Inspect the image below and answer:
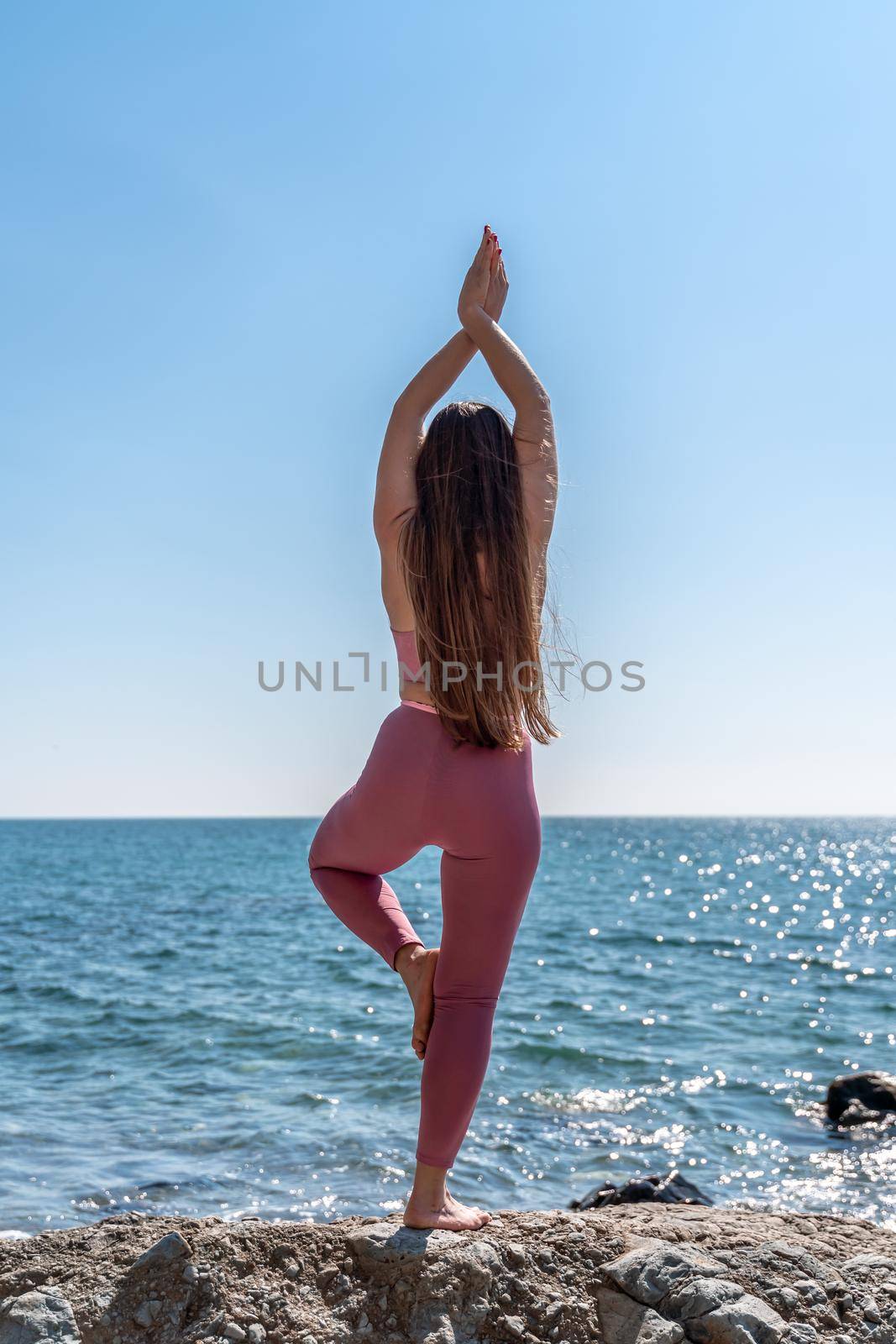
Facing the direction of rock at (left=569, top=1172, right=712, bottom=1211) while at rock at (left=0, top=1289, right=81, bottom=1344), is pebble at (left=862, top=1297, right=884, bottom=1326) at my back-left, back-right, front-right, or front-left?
front-right

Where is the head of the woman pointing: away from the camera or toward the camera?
away from the camera

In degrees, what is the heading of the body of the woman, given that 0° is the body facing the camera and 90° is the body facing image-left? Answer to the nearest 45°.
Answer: approximately 180°
